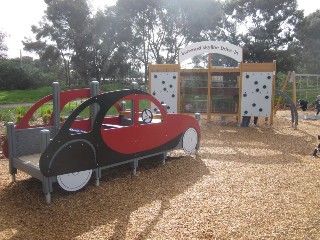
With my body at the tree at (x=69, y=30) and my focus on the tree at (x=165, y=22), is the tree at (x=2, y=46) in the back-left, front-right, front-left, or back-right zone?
back-left

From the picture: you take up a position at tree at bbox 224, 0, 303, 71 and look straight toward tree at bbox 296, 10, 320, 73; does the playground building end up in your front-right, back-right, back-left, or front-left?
back-right

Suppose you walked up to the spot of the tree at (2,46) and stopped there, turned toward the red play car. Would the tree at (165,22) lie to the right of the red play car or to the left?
left

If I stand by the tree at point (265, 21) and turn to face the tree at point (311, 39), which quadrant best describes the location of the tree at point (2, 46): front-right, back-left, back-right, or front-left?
back-left

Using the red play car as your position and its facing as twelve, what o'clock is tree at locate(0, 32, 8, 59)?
The tree is roughly at 10 o'clock from the red play car.

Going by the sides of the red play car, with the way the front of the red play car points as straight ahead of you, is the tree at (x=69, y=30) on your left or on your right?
on your left

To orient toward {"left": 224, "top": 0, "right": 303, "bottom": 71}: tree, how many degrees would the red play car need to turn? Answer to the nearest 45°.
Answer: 0° — it already faces it

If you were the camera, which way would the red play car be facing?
facing away from the viewer and to the right of the viewer

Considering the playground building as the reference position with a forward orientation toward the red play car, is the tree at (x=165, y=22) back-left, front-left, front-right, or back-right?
back-right

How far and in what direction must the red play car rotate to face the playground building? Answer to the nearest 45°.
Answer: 0° — it already faces it
